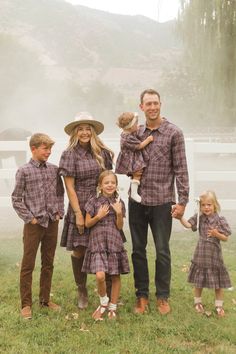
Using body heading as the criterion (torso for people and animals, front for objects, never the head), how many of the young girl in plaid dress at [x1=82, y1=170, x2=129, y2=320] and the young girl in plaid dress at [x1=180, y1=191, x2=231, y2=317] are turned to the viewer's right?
0

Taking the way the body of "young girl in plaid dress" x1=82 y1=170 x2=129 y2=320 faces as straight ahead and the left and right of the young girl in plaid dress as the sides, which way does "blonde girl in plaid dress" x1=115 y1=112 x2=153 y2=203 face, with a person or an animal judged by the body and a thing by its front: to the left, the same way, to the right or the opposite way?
to the left

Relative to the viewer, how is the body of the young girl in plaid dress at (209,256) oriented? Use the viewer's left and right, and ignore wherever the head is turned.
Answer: facing the viewer

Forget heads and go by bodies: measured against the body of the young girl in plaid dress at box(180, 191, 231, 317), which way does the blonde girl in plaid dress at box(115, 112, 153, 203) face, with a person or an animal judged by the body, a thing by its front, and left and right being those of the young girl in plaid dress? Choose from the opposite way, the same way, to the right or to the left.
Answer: to the left

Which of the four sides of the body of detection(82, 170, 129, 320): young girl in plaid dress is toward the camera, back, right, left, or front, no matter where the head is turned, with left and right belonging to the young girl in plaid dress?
front

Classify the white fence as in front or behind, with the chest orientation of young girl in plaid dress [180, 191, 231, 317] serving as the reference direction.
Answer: behind

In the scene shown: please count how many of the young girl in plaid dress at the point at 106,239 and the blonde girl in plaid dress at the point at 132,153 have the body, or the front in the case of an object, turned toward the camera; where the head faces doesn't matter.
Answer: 1

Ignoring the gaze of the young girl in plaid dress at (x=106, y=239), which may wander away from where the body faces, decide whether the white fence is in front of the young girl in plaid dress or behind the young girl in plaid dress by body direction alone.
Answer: behind

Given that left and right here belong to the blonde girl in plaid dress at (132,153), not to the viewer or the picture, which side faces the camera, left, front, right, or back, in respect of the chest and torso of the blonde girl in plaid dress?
right
